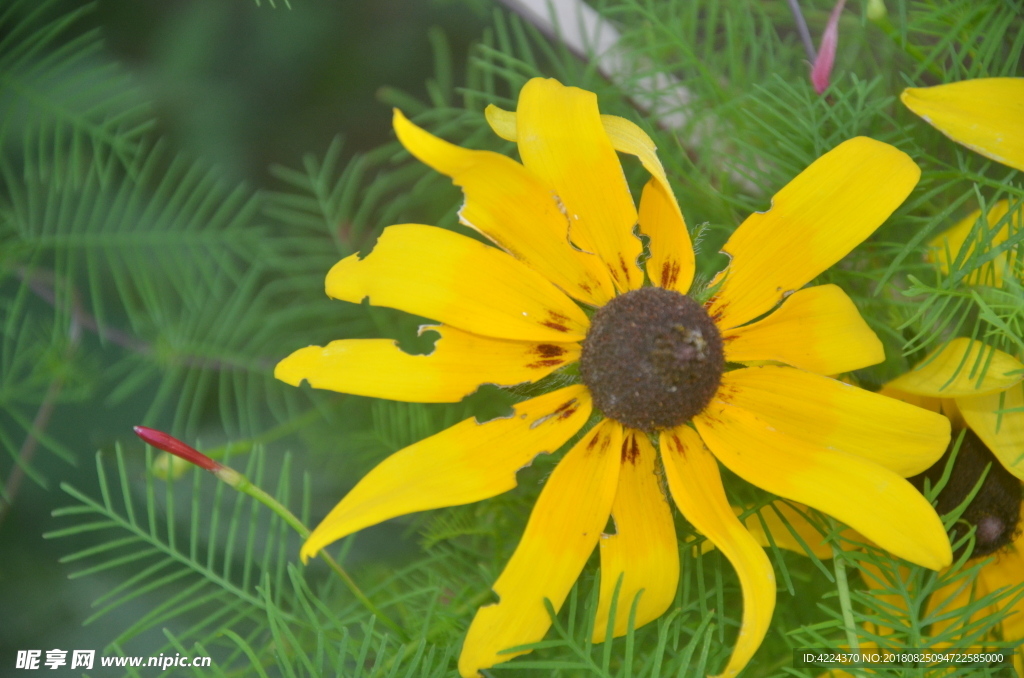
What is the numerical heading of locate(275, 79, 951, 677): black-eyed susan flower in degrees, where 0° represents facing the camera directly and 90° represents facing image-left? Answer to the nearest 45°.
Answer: approximately 0°
